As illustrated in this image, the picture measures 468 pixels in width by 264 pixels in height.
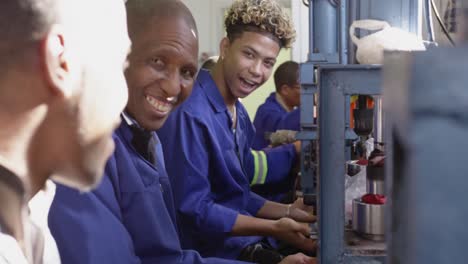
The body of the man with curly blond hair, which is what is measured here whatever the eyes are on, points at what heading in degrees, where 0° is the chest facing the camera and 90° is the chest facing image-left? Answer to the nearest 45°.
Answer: approximately 315°

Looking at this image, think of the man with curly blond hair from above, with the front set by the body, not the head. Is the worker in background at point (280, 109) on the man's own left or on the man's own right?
on the man's own left

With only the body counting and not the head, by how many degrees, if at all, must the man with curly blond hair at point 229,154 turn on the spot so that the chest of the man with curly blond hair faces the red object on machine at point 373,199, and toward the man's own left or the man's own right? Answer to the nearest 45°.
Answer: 0° — they already face it

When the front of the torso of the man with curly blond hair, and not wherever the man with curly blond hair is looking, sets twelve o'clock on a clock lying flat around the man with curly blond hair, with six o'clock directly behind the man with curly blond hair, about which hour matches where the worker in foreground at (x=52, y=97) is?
The worker in foreground is roughly at 2 o'clock from the man with curly blond hair.

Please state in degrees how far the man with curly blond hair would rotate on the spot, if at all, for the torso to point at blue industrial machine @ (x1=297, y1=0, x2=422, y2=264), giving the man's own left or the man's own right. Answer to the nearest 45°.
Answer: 0° — they already face it
